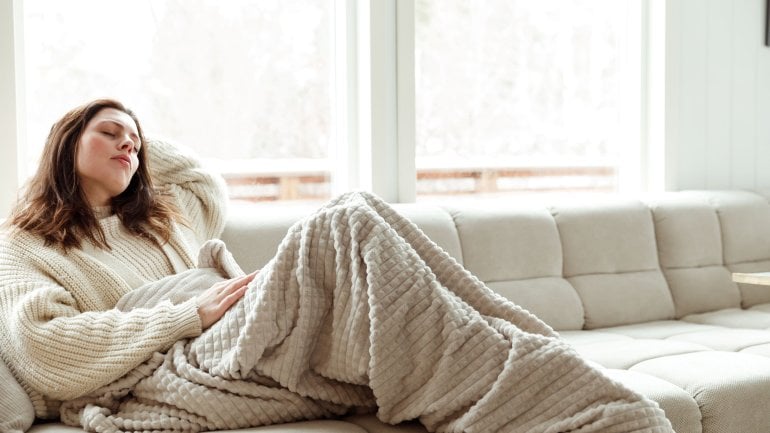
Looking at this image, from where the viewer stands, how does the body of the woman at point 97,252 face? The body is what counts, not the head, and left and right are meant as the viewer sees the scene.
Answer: facing the viewer and to the right of the viewer

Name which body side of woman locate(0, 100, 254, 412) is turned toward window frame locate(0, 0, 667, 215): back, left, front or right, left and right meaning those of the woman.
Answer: left

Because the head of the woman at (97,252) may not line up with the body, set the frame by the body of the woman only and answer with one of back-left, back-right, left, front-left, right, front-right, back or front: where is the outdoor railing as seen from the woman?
left
